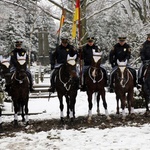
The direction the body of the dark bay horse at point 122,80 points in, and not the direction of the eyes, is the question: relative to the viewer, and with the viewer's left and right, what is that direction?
facing the viewer

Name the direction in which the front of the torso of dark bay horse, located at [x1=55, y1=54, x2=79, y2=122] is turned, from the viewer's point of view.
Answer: toward the camera

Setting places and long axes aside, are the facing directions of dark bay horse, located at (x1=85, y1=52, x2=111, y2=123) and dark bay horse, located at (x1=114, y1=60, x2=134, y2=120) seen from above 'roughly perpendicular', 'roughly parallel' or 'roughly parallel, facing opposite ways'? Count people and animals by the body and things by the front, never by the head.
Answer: roughly parallel

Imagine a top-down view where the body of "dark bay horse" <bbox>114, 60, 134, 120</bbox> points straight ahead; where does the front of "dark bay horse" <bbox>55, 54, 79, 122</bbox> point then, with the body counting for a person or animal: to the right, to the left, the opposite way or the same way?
the same way

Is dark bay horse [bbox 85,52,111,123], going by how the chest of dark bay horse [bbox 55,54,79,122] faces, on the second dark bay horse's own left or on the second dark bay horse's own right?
on the second dark bay horse's own left

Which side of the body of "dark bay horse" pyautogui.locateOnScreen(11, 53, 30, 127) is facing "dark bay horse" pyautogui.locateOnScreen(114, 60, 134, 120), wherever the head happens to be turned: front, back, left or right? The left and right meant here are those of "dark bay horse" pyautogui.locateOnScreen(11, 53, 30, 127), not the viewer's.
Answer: left

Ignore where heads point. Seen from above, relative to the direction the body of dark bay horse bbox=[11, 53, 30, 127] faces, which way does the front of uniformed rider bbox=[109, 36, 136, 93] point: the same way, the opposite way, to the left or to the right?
the same way

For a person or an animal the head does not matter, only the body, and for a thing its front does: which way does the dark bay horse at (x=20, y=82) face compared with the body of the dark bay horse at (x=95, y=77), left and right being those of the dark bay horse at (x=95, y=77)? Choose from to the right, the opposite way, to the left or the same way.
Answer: the same way

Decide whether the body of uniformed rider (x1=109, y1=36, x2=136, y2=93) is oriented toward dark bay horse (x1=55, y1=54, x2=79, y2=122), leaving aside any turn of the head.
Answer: no

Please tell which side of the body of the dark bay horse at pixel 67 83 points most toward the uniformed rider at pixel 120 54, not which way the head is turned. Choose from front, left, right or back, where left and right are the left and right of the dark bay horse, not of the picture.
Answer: left

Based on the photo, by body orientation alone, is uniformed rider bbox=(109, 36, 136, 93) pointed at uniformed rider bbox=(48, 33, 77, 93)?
no

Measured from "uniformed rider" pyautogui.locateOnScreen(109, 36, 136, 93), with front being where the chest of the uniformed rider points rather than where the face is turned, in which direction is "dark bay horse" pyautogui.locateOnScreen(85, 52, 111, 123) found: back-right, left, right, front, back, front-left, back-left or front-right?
front-right

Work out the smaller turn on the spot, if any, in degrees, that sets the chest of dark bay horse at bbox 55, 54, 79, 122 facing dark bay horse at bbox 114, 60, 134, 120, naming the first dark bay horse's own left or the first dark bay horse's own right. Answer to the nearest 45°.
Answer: approximately 90° to the first dark bay horse's own left

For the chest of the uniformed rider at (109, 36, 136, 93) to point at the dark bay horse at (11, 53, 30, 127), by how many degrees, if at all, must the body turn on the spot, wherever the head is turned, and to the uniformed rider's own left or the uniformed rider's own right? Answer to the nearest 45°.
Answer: approximately 90° to the uniformed rider's own right

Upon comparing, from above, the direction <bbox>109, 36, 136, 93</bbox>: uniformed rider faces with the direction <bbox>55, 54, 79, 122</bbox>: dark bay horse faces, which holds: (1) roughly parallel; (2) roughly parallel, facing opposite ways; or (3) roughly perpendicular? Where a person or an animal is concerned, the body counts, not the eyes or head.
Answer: roughly parallel

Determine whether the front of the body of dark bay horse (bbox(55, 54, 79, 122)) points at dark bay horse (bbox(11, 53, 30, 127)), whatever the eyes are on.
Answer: no

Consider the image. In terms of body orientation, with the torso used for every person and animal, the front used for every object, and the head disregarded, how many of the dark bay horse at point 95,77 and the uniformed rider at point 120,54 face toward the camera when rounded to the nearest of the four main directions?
2
